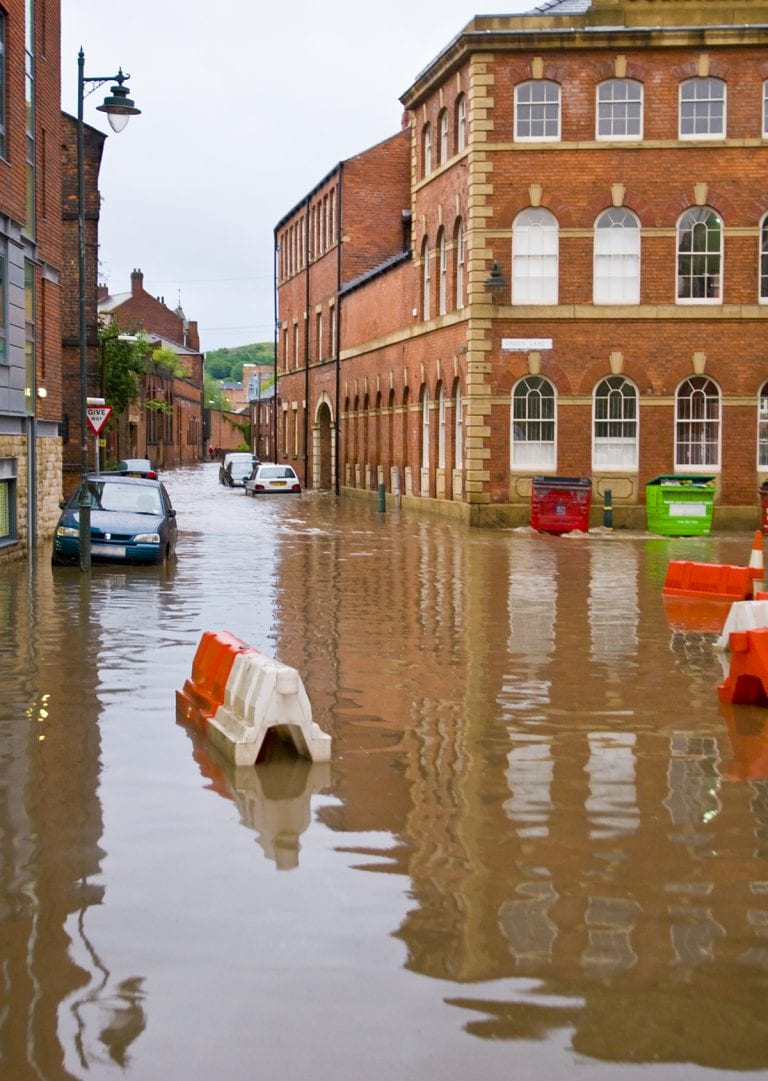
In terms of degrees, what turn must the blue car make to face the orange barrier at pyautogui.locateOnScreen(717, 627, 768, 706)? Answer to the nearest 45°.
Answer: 0° — it already faces it

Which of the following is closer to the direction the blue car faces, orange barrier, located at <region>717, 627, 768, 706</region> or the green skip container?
the orange barrier

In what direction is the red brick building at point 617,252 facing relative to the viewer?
toward the camera

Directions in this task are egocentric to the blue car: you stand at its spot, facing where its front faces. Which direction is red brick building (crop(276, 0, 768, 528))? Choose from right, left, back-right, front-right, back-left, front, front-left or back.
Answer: back-left

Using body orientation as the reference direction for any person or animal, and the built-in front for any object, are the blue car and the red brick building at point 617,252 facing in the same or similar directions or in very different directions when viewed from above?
same or similar directions

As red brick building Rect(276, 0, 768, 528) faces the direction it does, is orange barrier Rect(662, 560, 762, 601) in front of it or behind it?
in front

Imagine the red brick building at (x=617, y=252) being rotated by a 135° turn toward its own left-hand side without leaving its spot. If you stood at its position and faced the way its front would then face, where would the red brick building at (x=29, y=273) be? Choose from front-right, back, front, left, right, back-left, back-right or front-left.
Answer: back

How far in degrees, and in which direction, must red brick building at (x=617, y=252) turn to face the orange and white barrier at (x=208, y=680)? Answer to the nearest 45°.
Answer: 0° — it already faces it

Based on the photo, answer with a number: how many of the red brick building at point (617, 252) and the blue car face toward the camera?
2

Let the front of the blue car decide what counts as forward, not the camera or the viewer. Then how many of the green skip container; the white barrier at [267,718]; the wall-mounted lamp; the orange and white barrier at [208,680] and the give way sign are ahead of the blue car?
2

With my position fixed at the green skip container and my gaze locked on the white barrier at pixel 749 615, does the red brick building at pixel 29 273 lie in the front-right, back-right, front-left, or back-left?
front-right

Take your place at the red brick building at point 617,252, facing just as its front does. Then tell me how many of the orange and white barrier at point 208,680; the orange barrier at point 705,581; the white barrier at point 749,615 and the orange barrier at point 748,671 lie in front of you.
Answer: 4

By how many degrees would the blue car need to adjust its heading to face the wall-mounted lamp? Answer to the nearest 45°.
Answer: approximately 135° to its left

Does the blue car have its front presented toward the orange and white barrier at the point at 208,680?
yes

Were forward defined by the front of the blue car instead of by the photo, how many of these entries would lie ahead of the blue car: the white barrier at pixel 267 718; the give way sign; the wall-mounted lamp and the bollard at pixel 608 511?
1

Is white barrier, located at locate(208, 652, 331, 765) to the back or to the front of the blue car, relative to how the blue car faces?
to the front

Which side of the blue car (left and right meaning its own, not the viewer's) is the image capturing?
front
